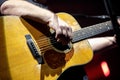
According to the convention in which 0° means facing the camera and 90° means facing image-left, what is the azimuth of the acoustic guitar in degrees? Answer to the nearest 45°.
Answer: approximately 0°
